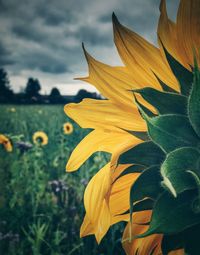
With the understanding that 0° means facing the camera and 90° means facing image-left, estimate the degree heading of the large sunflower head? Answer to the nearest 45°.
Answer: approximately 180°

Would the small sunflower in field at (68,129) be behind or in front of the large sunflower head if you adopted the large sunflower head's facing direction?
in front
